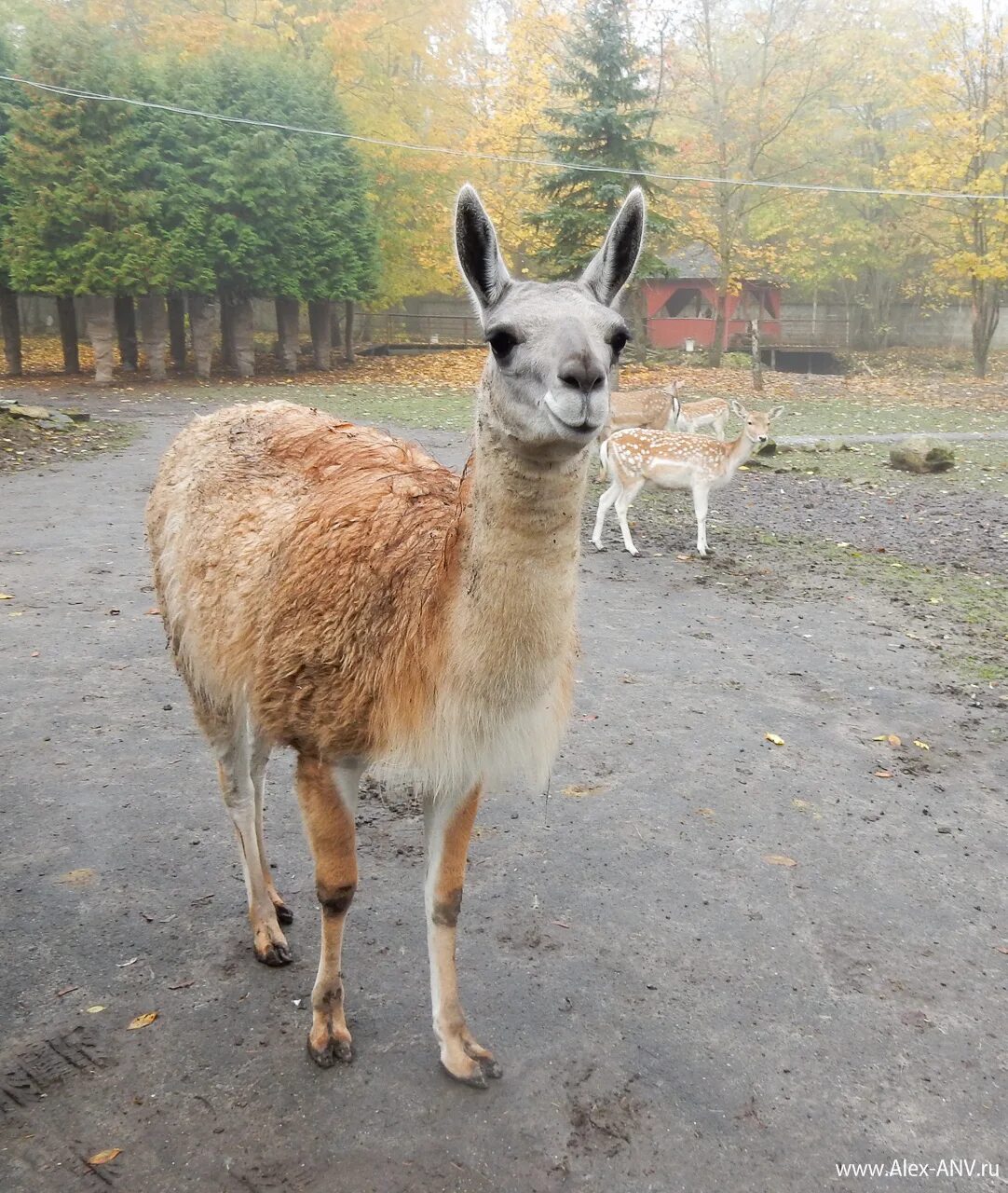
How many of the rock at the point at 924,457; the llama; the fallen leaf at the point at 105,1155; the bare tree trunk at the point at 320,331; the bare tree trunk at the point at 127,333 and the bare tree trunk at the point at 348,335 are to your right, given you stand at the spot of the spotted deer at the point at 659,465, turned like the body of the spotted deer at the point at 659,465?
2

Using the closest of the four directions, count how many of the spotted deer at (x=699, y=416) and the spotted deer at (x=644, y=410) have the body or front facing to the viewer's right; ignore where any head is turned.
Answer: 2

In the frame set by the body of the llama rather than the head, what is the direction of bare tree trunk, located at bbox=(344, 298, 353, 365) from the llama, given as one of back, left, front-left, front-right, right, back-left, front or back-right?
back-left

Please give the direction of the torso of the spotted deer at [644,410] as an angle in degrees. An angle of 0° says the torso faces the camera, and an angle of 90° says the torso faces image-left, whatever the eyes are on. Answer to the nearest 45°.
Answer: approximately 270°

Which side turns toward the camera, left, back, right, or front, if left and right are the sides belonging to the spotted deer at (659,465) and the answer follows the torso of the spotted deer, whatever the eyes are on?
right

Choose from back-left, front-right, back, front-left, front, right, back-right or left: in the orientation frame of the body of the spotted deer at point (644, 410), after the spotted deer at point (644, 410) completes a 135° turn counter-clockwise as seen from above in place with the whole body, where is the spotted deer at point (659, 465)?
back-left

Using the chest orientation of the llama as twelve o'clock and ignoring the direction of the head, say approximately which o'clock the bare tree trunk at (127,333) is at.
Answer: The bare tree trunk is roughly at 7 o'clock from the llama.

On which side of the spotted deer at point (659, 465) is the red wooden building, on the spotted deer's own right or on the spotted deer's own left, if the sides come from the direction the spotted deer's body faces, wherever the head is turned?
on the spotted deer's own left

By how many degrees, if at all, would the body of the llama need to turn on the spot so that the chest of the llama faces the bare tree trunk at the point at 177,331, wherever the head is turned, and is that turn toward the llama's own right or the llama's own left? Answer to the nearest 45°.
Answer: approximately 135° to the llama's own left
